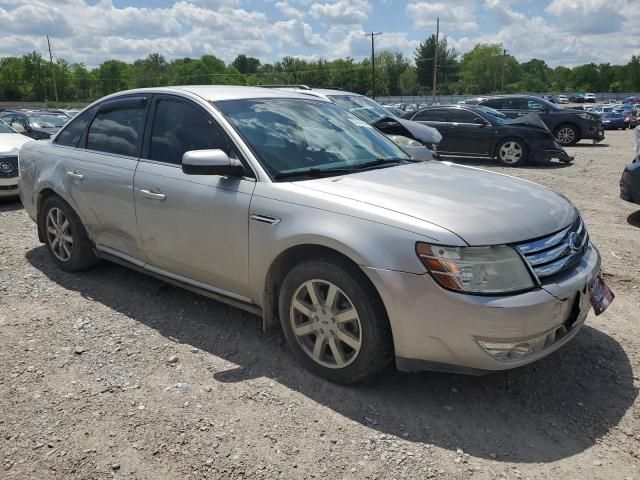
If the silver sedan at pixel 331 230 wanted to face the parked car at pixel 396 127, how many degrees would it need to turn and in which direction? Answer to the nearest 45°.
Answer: approximately 135° to its left

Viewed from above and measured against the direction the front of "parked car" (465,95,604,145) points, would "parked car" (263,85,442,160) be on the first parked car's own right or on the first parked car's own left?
on the first parked car's own right

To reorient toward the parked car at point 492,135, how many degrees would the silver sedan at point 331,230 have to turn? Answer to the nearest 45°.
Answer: approximately 135° to its left

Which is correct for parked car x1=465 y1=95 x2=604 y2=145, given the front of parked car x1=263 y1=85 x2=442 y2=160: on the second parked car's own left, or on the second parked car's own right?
on the second parked car's own left

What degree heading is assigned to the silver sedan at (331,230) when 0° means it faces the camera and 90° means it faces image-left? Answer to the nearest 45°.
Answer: approximately 315°

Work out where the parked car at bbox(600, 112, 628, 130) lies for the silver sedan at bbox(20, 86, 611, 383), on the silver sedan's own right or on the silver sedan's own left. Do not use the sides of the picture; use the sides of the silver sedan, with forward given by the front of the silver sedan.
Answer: on the silver sedan's own left
